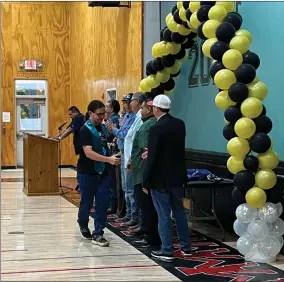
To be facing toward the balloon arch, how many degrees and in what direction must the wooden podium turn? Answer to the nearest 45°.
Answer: approximately 90° to its left

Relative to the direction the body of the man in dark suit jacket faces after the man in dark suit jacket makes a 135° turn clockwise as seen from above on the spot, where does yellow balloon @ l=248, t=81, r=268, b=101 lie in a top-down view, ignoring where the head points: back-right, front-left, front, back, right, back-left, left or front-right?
front

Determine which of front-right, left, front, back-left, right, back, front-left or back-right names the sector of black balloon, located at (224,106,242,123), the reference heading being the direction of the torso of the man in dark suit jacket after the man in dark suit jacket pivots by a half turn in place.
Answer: front-left

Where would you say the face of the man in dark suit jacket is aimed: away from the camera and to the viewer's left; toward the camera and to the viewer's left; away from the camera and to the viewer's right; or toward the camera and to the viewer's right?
away from the camera and to the viewer's left

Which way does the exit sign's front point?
toward the camera

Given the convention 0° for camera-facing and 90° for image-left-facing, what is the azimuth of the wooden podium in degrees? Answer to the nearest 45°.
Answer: approximately 90°
